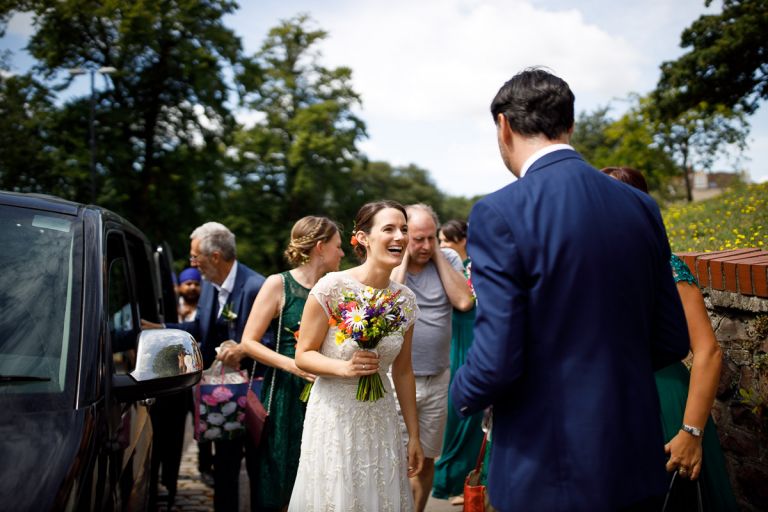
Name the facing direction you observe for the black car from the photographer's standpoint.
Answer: facing the viewer and to the left of the viewer

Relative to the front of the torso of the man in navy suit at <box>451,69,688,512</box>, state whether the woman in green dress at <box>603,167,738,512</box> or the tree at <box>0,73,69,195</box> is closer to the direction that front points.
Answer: the tree

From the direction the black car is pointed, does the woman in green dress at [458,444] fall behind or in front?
behind

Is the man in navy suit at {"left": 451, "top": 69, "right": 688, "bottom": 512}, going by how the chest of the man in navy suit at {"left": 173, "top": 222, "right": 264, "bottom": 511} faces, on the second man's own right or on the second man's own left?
on the second man's own left

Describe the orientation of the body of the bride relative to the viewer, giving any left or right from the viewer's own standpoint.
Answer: facing the viewer and to the right of the viewer

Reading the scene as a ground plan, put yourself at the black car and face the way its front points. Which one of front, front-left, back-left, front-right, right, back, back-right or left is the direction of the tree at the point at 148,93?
back-right

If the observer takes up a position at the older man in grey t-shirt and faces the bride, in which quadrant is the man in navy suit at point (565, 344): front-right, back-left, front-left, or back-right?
front-left

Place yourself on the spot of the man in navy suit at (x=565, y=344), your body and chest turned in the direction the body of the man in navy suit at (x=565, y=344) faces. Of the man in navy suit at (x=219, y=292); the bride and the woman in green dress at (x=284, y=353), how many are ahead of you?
3

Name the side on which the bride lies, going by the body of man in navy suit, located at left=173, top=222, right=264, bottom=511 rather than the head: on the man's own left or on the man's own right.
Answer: on the man's own left

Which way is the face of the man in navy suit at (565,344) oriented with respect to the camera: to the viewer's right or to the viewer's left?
to the viewer's left

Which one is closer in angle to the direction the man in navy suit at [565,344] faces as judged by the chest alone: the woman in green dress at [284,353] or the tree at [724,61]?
the woman in green dress
